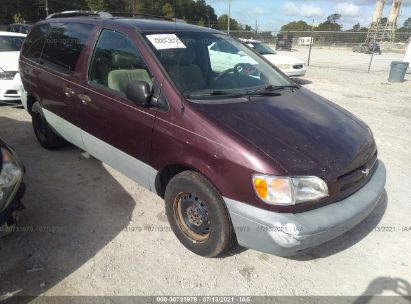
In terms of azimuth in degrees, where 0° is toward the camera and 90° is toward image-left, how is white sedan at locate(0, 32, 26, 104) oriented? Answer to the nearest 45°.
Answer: approximately 0°

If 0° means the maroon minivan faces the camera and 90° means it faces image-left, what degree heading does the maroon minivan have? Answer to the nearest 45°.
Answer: approximately 315°

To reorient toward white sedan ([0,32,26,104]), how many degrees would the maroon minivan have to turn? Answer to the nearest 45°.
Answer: approximately 180°

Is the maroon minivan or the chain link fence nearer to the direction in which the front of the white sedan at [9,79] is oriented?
the maroon minivan

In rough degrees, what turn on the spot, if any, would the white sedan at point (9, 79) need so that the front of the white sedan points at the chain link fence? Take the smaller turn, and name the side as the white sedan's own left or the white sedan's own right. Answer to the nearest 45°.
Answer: approximately 135° to the white sedan's own left

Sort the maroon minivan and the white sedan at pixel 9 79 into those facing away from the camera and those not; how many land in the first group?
0

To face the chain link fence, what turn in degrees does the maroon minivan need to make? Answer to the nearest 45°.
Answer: approximately 135° to its left

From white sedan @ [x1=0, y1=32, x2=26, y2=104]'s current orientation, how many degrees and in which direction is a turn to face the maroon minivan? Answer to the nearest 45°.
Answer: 0° — it already faces it
